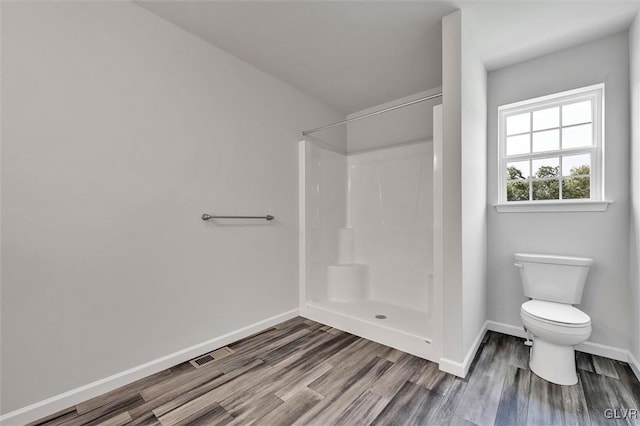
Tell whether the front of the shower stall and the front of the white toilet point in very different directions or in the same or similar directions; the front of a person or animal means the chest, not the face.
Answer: same or similar directions

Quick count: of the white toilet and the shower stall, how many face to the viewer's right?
0

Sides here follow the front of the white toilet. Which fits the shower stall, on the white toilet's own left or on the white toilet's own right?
on the white toilet's own right

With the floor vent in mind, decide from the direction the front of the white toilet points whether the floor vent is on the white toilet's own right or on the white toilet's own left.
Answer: on the white toilet's own right

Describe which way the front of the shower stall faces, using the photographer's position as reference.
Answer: facing the viewer and to the left of the viewer

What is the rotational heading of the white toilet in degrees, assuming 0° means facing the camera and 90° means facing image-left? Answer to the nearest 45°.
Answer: approximately 0°

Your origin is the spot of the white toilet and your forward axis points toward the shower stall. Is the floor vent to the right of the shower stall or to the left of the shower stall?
left

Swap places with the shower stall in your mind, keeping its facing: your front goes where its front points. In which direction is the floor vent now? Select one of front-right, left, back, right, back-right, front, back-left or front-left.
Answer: front

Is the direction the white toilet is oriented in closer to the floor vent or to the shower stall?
the floor vent
